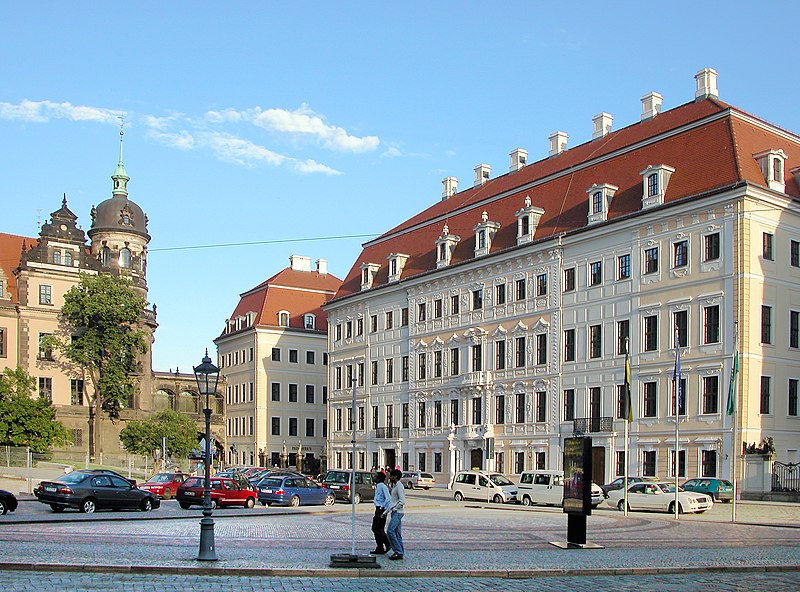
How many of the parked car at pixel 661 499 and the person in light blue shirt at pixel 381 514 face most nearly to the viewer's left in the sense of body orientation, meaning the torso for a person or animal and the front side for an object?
1

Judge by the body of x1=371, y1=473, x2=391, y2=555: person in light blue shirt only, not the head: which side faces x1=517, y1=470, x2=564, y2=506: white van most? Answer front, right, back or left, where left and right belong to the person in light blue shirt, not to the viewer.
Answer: right

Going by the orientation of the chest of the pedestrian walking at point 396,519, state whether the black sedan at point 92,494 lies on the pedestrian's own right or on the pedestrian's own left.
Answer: on the pedestrian's own right

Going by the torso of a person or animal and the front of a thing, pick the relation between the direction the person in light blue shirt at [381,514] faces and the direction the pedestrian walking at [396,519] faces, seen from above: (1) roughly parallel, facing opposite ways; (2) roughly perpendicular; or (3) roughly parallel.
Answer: roughly parallel

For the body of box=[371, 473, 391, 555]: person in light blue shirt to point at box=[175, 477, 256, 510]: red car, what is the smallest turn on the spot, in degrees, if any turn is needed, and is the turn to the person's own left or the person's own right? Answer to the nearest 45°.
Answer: approximately 90° to the person's own right
